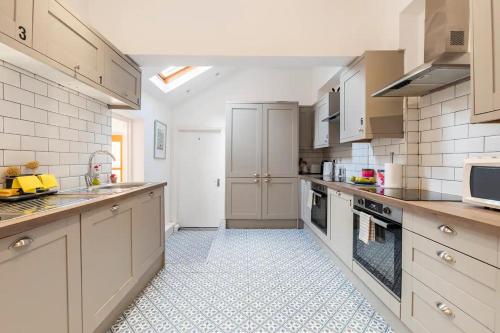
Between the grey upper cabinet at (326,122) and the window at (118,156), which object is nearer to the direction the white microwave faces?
the window

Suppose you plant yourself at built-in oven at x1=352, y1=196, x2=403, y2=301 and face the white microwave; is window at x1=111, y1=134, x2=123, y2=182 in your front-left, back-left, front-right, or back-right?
back-right

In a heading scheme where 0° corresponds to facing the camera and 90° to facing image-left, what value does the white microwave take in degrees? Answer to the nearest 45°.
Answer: approximately 45°

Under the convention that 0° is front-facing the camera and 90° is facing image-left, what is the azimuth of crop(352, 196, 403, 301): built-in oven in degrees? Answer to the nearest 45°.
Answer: approximately 45°

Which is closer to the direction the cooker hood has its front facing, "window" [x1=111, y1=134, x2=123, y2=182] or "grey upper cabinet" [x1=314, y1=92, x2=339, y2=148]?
the window
